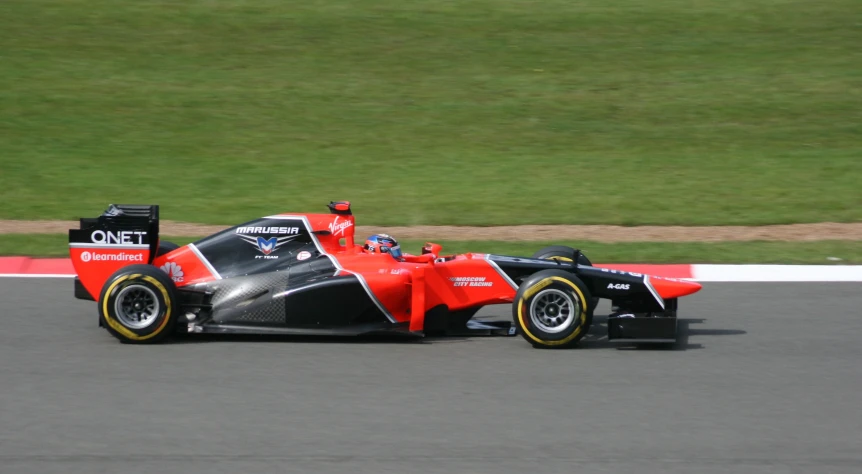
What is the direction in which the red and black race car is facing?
to the viewer's right
